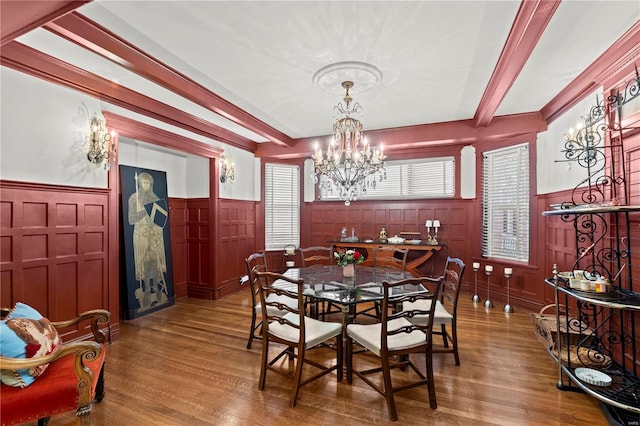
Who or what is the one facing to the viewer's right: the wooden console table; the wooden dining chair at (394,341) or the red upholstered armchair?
the red upholstered armchair

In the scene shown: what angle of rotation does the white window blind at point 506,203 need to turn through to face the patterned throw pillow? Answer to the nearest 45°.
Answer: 0° — it already faces it

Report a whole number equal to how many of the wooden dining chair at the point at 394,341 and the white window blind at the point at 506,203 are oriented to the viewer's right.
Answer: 0

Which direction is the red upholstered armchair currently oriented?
to the viewer's right

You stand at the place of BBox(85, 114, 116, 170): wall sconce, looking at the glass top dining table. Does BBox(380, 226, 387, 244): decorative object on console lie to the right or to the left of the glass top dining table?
left

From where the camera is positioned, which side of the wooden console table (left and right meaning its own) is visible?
front

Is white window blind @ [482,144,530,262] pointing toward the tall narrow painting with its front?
yes

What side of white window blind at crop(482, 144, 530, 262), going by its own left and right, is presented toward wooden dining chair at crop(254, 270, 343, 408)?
front

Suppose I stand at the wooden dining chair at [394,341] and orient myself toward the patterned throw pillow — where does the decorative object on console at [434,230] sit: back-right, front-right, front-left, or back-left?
back-right

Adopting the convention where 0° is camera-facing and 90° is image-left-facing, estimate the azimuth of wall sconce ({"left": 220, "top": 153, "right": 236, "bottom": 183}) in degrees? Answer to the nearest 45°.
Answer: approximately 315°

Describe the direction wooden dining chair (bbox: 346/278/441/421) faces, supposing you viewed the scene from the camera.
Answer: facing away from the viewer and to the left of the viewer

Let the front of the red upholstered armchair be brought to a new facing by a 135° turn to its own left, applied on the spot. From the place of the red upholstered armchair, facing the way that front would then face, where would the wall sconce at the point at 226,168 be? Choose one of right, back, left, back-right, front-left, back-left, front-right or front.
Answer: right

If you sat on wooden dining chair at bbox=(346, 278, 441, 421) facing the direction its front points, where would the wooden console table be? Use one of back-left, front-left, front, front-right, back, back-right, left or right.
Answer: front-right

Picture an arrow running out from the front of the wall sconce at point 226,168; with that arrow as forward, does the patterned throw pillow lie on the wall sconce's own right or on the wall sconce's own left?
on the wall sconce's own right

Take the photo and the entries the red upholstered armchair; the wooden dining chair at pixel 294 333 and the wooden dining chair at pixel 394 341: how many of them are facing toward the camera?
0

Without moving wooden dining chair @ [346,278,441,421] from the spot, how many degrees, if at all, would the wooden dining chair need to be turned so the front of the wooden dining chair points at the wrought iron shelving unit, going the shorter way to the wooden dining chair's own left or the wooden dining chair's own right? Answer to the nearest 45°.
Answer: approximately 135° to the wooden dining chair's own right
